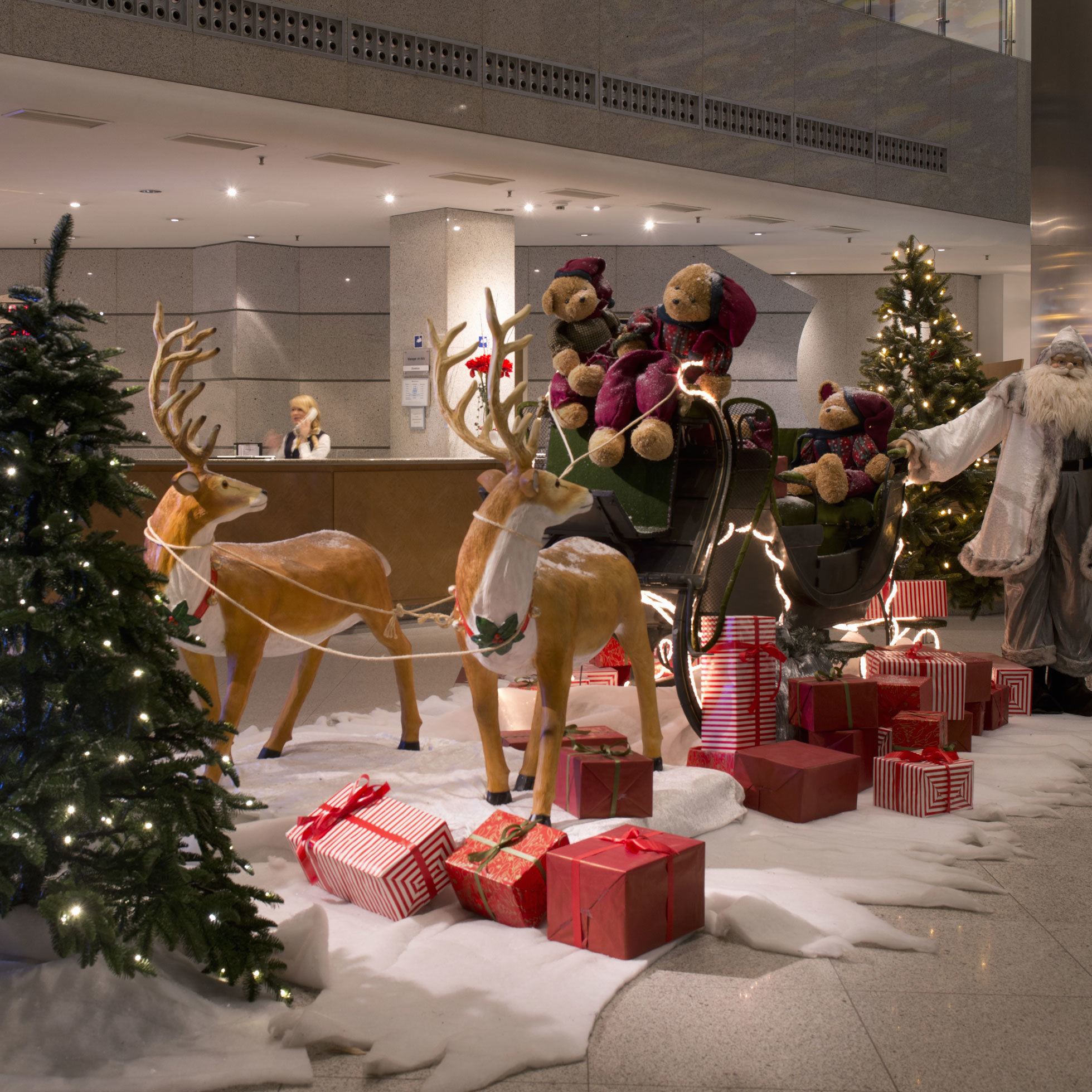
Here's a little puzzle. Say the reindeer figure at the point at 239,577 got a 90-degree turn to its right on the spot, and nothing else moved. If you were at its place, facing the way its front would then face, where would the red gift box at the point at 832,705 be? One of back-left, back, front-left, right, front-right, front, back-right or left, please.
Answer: back-right

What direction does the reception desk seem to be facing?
toward the camera

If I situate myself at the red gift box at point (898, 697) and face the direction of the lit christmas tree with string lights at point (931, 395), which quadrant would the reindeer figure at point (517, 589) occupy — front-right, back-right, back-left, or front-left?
back-left

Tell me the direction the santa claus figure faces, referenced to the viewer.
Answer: facing the viewer

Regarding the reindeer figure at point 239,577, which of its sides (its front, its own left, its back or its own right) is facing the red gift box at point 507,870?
left

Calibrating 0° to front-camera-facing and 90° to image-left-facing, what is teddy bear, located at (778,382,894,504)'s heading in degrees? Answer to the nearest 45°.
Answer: approximately 45°

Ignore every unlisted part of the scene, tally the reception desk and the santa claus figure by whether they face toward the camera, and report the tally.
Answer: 2

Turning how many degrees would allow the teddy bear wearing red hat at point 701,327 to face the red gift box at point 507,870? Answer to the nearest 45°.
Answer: approximately 45° to its left

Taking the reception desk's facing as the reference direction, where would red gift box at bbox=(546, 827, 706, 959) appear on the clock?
The red gift box is roughly at 12 o'clock from the reception desk.

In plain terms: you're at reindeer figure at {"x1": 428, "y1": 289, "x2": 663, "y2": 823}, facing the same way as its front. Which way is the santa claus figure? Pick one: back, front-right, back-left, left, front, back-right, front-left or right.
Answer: back

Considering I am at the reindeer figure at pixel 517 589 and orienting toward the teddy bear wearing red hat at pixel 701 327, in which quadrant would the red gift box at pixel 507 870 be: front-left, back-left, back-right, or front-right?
back-right

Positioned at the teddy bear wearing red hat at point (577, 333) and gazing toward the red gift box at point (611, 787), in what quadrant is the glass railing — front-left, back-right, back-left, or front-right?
back-left

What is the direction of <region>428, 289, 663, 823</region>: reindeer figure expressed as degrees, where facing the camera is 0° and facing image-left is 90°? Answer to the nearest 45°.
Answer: approximately 45°
